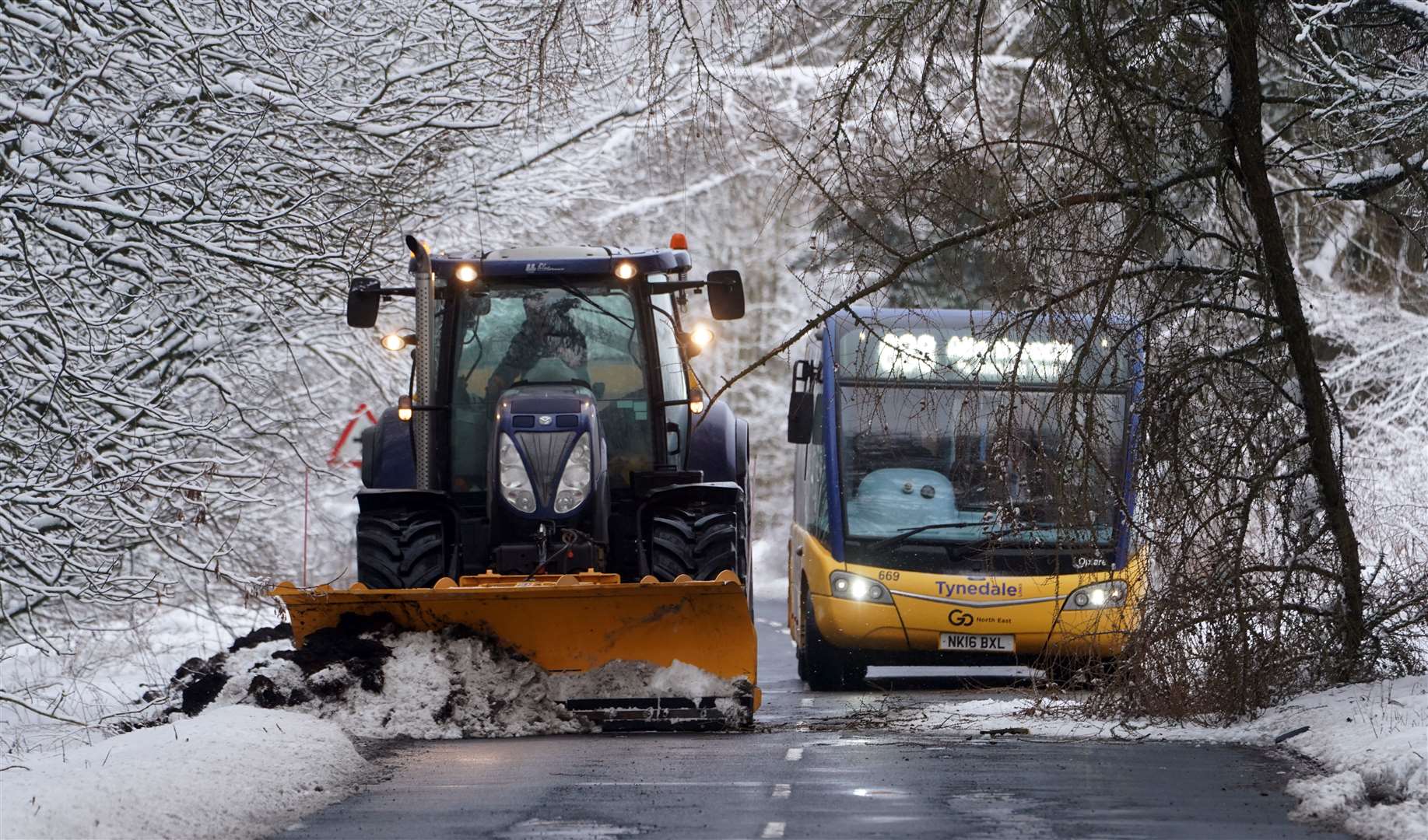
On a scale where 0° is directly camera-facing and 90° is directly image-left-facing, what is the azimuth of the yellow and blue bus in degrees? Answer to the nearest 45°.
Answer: approximately 0°

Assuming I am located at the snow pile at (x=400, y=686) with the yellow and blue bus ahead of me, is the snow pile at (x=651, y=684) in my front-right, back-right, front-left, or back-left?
front-right

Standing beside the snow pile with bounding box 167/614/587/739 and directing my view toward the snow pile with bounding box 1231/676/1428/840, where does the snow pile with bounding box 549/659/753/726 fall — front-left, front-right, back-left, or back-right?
front-left

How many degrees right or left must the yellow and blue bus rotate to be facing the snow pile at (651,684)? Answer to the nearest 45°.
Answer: approximately 45° to its right

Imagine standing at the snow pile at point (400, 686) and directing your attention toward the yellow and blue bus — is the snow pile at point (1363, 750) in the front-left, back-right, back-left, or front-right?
front-right
